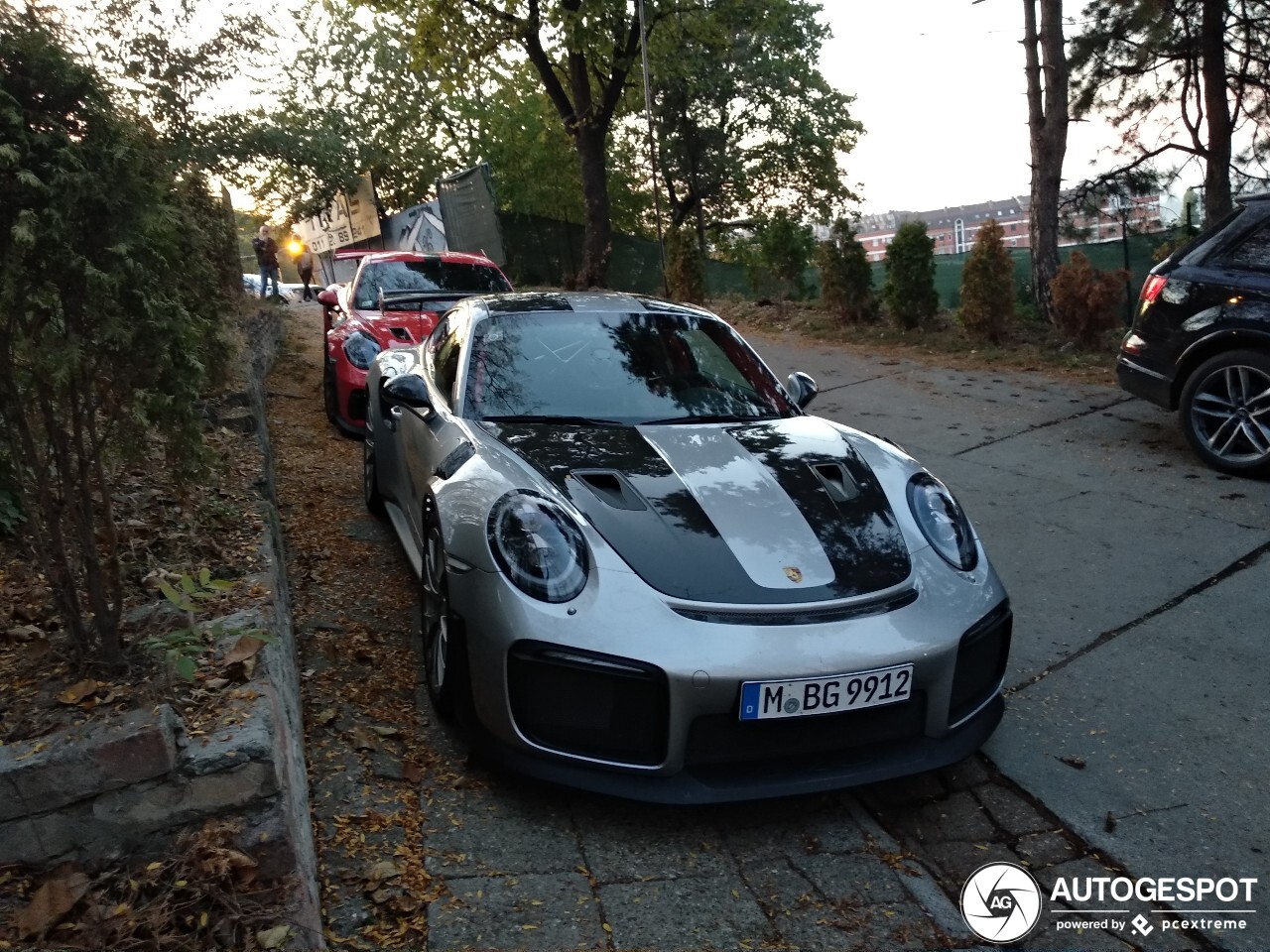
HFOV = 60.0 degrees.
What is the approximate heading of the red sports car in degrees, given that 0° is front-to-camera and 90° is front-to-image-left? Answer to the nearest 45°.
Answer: approximately 0°

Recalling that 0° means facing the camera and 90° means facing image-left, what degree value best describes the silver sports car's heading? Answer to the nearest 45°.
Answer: approximately 315°

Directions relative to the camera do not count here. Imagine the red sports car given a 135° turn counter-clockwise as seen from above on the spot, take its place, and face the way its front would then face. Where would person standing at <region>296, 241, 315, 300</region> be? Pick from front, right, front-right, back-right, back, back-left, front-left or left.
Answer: front-left

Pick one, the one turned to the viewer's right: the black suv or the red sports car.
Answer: the black suv

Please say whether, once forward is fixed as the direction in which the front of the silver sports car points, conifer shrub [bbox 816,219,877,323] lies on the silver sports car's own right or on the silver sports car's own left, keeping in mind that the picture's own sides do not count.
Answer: on the silver sports car's own left

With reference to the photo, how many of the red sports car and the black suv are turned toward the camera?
1

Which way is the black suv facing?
to the viewer's right

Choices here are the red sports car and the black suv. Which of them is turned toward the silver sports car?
the red sports car

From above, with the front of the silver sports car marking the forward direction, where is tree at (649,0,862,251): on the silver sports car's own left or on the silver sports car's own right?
on the silver sports car's own left
